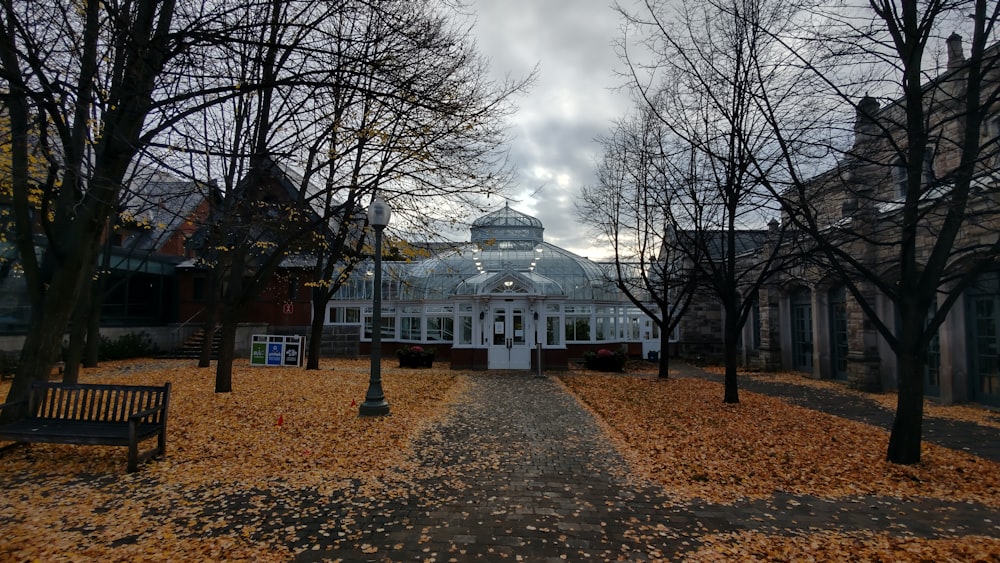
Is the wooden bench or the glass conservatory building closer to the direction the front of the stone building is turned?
the wooden bench

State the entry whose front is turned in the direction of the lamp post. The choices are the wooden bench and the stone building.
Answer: the stone building

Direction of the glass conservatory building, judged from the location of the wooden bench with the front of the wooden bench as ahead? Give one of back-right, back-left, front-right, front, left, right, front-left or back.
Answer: back

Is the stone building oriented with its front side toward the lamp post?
yes

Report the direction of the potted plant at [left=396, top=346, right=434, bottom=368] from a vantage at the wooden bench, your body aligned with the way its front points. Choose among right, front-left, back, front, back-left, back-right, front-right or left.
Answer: back

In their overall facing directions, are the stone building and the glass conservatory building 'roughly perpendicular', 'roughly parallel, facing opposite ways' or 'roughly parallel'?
roughly perpendicular
